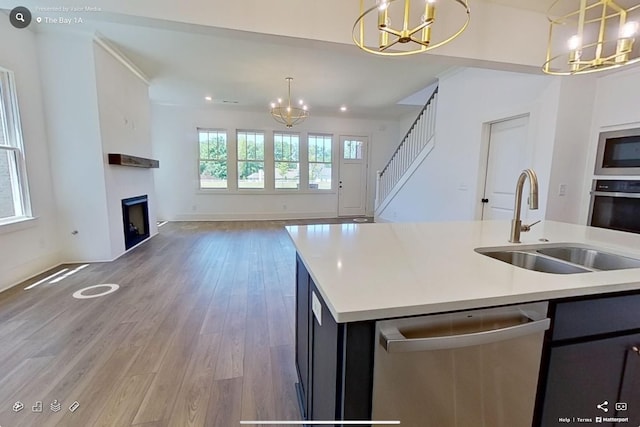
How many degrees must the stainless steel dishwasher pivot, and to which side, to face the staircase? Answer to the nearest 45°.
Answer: approximately 135° to its left

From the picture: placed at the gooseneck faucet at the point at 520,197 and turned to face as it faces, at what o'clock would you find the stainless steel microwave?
The stainless steel microwave is roughly at 8 o'clock from the gooseneck faucet.

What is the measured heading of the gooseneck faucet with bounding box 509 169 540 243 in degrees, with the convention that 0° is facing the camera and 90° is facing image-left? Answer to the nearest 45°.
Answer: approximately 315°

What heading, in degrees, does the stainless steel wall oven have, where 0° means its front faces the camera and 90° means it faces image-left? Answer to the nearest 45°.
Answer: approximately 45°

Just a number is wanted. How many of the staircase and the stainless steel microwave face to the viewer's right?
0

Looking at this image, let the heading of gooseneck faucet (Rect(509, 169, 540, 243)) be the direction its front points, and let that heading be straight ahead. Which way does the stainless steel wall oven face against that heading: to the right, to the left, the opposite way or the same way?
to the right

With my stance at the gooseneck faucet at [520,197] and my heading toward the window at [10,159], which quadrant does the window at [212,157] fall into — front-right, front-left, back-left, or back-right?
front-right

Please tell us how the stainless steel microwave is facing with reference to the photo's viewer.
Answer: facing the viewer and to the left of the viewer

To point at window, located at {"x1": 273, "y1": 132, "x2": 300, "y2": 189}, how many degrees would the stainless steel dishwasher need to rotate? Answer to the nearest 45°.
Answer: approximately 180°

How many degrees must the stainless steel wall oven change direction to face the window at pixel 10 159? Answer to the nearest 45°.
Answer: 0° — it already faces it

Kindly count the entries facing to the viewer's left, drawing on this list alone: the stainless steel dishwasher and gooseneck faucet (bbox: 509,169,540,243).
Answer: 0

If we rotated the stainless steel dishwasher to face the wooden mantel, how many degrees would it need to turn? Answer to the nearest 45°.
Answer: approximately 135° to its right

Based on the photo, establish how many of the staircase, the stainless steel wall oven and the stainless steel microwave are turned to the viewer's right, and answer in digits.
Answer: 0

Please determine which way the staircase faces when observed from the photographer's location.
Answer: facing away from the viewer and to the left of the viewer

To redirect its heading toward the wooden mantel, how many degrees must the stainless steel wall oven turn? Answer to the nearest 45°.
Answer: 0° — it already faces it

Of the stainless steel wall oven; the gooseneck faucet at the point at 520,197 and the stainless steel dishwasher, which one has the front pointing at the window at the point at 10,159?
the stainless steel wall oven

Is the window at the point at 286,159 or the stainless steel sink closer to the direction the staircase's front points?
the window

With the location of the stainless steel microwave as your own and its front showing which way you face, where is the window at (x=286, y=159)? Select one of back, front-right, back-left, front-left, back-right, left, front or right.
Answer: front-right
